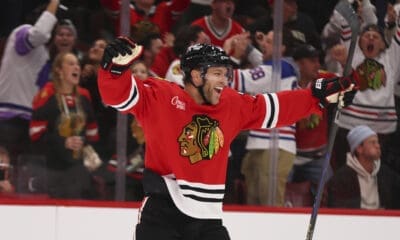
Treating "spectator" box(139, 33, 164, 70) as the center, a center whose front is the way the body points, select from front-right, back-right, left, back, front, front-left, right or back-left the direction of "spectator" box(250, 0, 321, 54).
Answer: front-left

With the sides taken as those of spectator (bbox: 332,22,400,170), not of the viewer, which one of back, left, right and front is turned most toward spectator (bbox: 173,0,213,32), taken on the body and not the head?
right

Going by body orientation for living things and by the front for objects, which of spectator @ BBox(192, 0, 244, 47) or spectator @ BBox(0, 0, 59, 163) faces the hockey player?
spectator @ BBox(192, 0, 244, 47)

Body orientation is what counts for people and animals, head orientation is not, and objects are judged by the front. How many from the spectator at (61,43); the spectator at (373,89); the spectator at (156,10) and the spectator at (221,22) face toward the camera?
4

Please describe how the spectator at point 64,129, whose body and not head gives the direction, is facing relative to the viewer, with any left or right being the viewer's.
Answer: facing the viewer and to the right of the viewer

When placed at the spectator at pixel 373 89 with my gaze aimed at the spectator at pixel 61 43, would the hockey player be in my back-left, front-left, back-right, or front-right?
front-left

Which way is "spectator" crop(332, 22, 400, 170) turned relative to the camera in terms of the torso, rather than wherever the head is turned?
toward the camera

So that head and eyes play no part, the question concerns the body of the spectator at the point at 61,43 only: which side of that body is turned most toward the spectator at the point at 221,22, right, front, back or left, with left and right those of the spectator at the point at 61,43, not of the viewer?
left

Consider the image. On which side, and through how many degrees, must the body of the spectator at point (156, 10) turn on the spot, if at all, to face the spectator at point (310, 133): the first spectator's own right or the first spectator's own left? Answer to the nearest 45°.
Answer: approximately 90° to the first spectator's own left

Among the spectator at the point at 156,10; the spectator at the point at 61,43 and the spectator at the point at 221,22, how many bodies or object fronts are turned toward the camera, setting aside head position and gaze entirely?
3

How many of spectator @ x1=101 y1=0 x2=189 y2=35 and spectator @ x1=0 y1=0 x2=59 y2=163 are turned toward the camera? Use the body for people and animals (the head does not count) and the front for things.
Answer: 1

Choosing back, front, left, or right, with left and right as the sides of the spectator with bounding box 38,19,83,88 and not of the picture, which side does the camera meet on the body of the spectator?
front

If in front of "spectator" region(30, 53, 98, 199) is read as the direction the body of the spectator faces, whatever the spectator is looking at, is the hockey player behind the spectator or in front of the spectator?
in front

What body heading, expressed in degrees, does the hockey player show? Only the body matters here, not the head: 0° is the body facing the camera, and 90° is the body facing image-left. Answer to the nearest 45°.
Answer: approximately 315°
